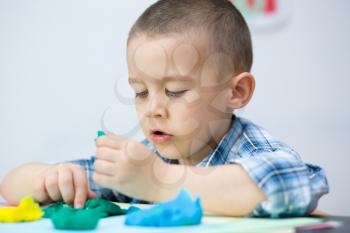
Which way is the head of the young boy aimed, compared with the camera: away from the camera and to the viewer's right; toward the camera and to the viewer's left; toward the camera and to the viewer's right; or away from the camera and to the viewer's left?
toward the camera and to the viewer's left

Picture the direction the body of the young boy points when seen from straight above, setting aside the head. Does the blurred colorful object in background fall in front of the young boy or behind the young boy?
behind

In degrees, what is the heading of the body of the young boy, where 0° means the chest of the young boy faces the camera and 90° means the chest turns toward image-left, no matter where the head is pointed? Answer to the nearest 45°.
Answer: approximately 45°
